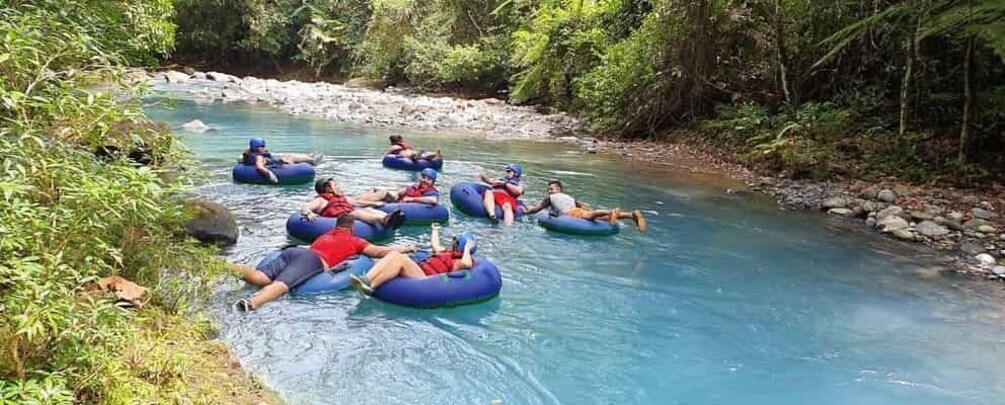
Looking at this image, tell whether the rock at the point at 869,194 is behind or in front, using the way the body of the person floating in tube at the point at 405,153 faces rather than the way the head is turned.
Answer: in front

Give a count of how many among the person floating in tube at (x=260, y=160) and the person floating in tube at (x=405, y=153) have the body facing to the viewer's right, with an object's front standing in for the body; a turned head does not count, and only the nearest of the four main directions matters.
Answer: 2

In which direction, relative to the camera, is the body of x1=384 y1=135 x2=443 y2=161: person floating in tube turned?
to the viewer's right

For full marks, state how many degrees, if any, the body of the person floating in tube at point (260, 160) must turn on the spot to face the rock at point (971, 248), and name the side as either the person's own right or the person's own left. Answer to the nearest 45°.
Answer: approximately 45° to the person's own right

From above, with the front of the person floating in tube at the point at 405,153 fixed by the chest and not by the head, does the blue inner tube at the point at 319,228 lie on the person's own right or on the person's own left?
on the person's own right

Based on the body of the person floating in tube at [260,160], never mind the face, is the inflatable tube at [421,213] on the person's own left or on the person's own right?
on the person's own right

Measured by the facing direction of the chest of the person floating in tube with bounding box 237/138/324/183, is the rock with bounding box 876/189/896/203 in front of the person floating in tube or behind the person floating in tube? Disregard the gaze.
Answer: in front

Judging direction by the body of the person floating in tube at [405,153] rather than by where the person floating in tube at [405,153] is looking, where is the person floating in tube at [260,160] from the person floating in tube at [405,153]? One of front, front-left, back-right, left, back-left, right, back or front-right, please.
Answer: back-right

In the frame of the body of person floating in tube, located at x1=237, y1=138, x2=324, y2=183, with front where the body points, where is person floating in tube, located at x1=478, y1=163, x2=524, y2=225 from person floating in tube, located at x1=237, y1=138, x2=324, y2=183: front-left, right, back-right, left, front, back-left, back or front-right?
front-right

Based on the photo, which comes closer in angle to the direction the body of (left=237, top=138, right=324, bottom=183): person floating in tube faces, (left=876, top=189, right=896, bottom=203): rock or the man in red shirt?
the rock

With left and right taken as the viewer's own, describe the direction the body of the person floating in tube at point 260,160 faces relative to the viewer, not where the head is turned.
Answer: facing to the right of the viewer

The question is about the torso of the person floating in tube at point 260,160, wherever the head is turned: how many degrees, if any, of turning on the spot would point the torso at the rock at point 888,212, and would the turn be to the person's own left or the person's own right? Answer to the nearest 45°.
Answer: approximately 45° to the person's own right

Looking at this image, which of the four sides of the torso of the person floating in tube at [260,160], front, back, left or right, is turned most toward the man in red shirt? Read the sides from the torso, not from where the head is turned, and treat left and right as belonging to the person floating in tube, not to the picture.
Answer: right

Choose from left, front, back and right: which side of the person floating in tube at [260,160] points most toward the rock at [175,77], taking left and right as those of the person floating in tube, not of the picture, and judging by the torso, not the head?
left
